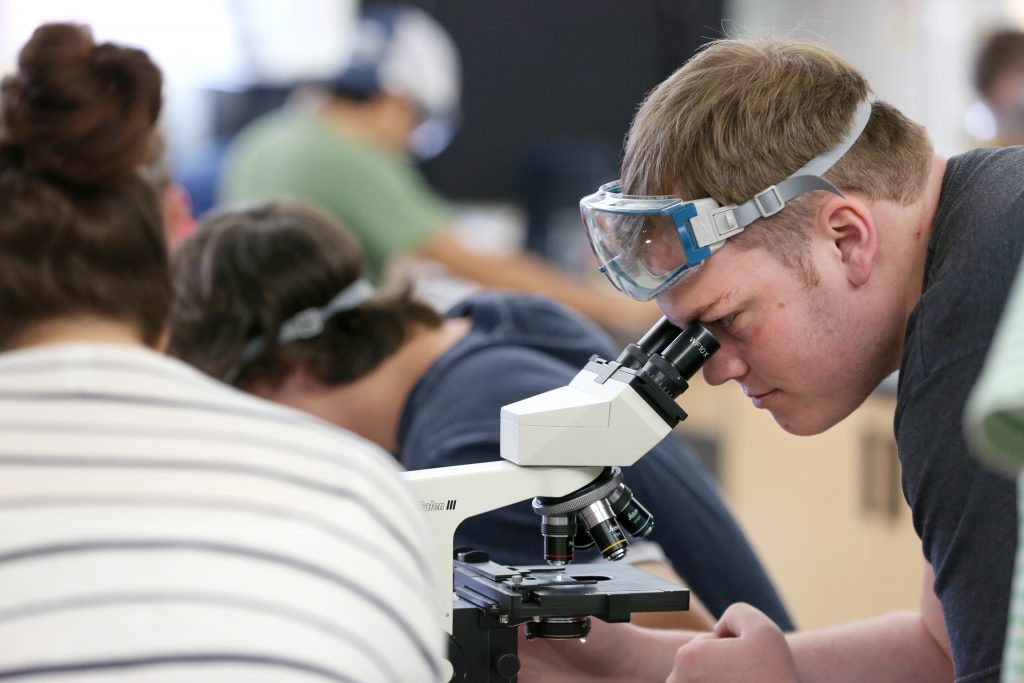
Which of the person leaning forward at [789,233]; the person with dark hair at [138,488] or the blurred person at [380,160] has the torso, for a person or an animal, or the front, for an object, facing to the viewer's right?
the blurred person

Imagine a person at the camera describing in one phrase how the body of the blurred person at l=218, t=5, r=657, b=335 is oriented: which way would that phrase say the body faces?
to the viewer's right

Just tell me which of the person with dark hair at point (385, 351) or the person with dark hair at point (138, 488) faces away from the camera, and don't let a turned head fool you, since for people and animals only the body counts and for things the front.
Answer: the person with dark hair at point (138, 488)

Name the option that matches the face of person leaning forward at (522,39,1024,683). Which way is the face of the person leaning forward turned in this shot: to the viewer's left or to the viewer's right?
to the viewer's left

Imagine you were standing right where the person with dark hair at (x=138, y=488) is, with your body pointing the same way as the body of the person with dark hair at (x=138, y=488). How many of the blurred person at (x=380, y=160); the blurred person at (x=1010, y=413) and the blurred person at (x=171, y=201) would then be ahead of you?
2

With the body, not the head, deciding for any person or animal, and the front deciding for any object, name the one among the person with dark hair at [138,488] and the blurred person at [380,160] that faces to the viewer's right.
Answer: the blurred person

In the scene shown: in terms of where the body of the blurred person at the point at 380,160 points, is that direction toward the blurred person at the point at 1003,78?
yes

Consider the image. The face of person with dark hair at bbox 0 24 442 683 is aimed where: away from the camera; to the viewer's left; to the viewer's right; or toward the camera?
away from the camera

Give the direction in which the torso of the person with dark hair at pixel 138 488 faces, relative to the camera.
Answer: away from the camera
